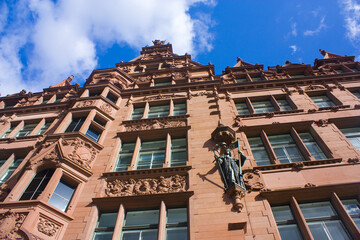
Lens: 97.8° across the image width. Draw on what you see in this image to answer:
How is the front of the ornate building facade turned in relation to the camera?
facing the viewer
